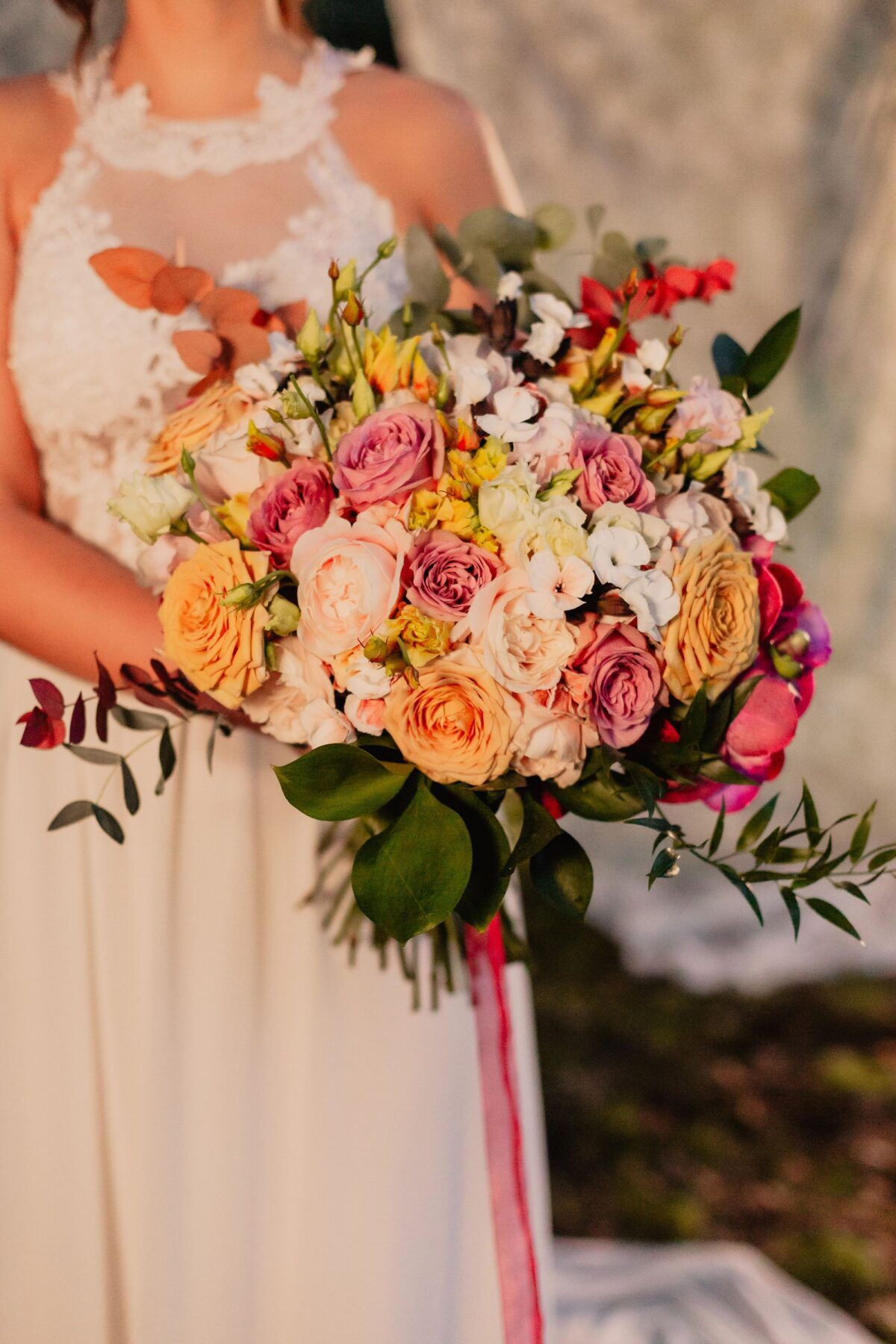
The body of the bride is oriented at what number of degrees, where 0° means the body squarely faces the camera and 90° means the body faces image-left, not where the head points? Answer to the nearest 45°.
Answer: approximately 0°
